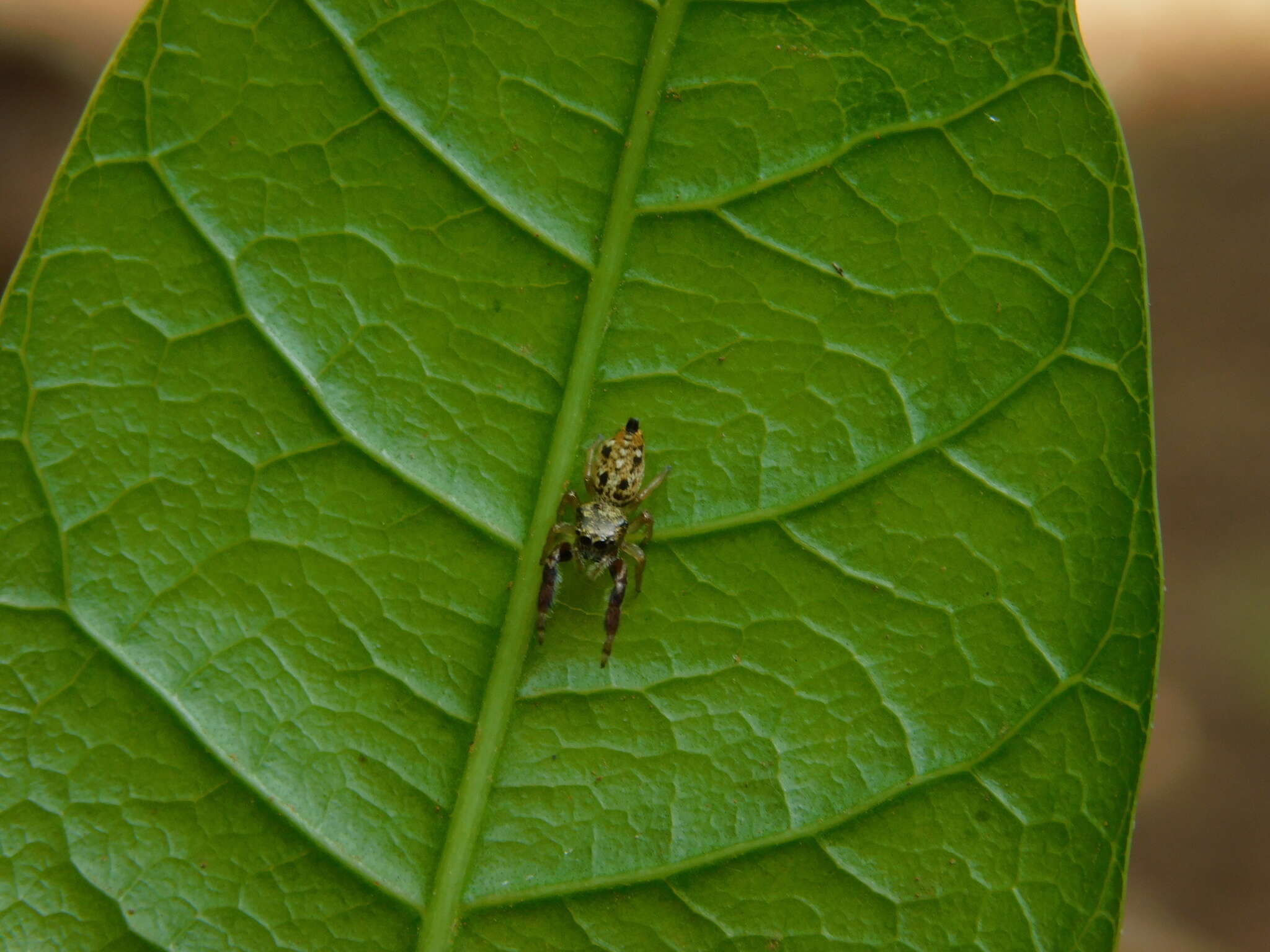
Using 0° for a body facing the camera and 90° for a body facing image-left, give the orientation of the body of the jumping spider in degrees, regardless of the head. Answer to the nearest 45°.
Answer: approximately 0°
